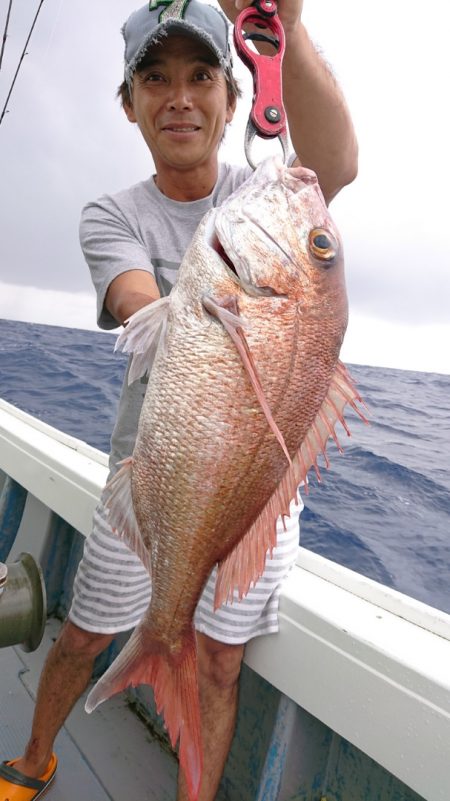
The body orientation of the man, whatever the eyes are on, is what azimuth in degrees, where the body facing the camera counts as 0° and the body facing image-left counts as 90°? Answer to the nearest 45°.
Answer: approximately 0°
